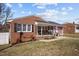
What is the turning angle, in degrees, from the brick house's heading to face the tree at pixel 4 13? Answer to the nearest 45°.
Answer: approximately 135° to its right

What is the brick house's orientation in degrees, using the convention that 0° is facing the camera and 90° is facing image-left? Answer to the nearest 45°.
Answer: approximately 315°
